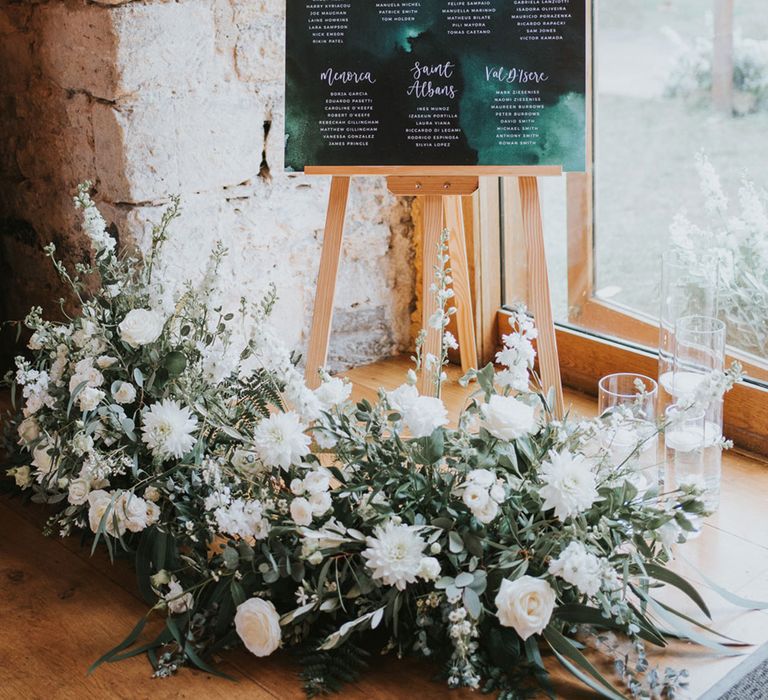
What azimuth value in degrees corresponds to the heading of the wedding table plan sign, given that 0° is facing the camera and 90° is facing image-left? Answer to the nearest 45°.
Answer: approximately 0°

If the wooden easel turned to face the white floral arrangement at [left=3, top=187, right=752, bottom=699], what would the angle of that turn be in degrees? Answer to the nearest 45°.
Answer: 0° — it already faces it

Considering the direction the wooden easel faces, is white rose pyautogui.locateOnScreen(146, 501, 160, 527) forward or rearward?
forward

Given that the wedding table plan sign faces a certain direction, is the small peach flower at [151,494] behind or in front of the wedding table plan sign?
in front

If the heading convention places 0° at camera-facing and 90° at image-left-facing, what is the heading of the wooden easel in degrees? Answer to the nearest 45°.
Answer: approximately 0°
